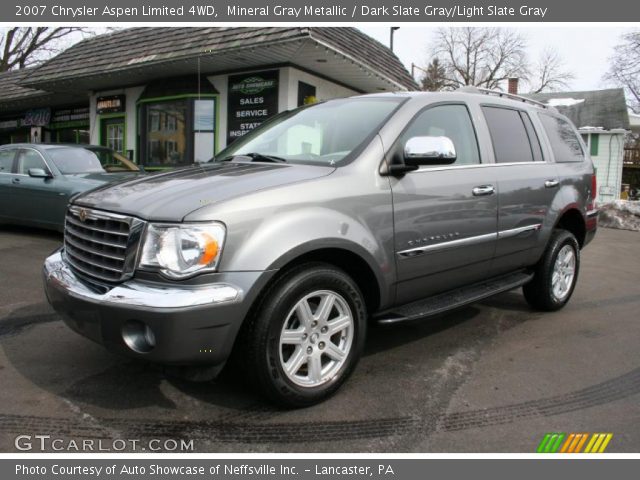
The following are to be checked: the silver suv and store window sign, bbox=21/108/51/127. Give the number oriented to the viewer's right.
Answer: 0

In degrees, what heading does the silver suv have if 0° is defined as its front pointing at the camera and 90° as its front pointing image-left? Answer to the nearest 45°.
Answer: approximately 45°

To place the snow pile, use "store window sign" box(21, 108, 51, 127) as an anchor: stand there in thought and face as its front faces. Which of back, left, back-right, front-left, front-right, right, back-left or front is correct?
front-left

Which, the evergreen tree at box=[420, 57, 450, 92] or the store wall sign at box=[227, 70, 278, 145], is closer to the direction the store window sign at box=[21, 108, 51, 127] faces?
the store wall sign

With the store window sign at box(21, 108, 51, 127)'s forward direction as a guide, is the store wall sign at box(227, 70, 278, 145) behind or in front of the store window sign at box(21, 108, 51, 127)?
in front

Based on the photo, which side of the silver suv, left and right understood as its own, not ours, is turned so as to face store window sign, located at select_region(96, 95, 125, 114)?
right

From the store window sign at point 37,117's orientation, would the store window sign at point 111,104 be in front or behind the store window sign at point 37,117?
in front
